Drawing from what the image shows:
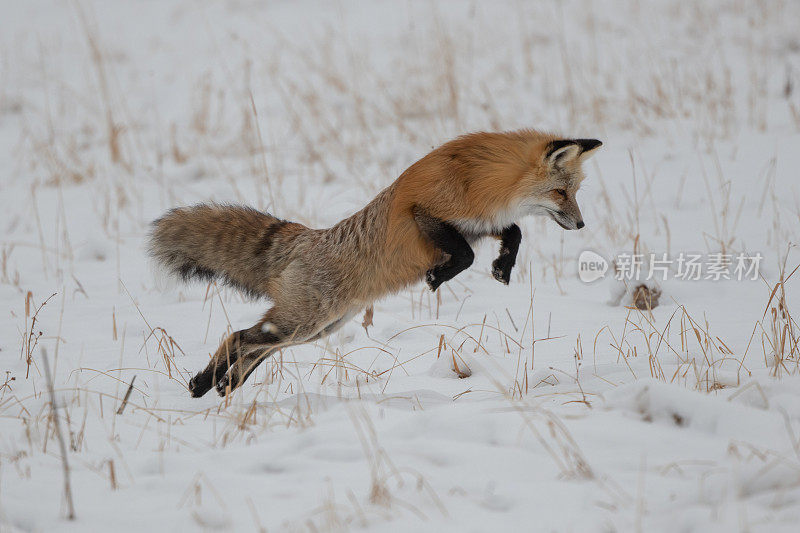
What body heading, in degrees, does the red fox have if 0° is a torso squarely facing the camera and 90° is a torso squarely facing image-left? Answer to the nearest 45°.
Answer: approximately 270°
